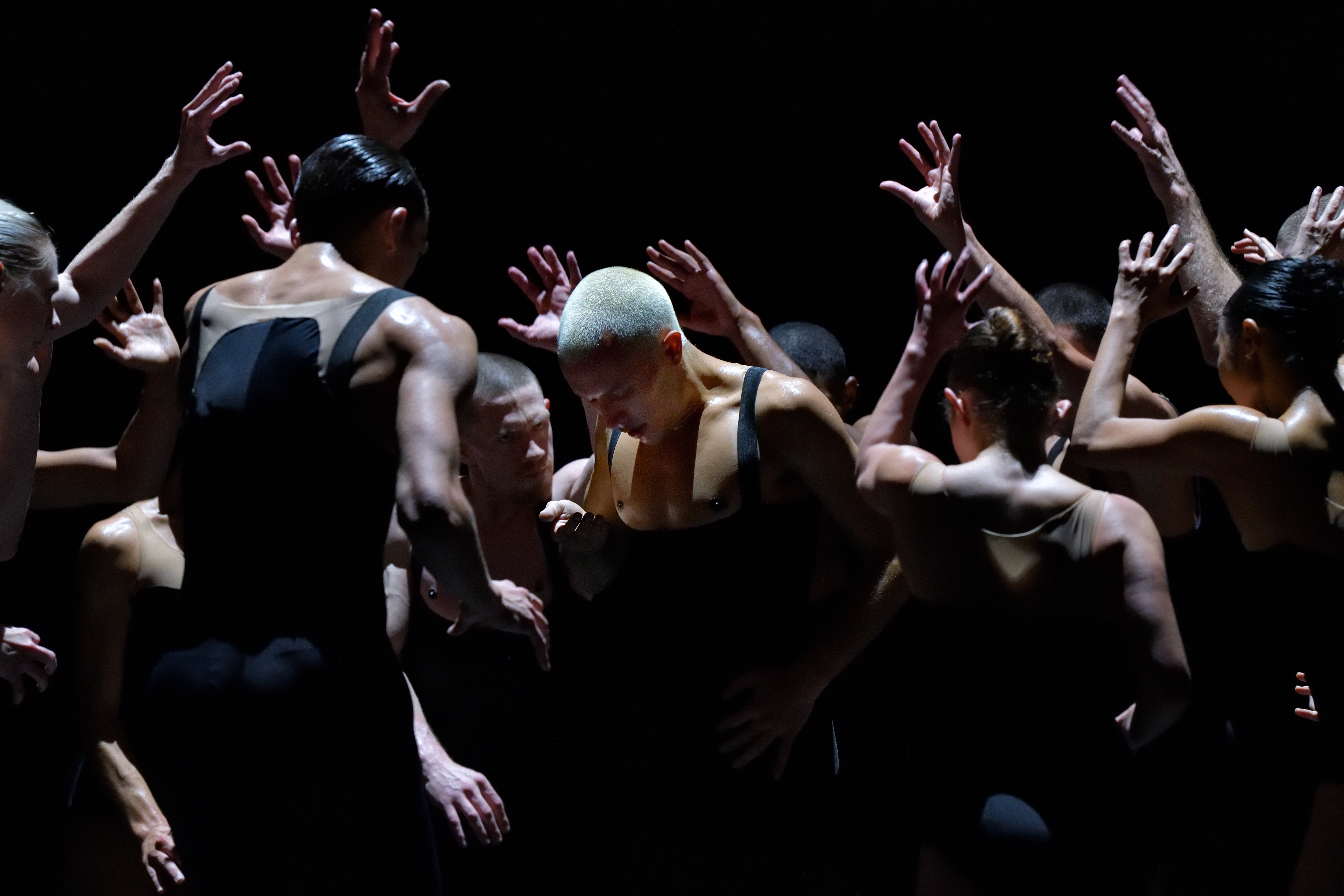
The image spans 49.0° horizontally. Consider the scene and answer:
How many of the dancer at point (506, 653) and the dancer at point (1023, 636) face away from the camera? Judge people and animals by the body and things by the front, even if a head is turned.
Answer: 1

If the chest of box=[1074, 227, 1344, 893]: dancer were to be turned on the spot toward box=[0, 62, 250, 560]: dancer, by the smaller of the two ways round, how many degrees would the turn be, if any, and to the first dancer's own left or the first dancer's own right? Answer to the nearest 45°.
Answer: approximately 45° to the first dancer's own left

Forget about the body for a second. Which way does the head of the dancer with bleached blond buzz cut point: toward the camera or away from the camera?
toward the camera

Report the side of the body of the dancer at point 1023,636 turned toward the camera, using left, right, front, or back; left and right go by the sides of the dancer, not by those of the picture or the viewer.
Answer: back

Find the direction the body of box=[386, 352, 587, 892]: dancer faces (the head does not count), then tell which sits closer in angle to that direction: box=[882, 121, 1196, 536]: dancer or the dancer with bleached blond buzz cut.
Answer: the dancer with bleached blond buzz cut

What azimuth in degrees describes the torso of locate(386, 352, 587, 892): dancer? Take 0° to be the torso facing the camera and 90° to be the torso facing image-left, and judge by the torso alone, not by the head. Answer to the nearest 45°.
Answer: approximately 315°

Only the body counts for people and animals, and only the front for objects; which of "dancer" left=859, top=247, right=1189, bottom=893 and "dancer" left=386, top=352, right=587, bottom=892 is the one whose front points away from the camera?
"dancer" left=859, top=247, right=1189, bottom=893

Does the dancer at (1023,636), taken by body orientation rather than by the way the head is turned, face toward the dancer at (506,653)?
no

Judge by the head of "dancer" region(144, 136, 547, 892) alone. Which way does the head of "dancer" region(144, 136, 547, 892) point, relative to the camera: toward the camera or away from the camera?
away from the camera

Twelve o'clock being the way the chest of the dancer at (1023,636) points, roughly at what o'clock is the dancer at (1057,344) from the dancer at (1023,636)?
the dancer at (1057,344) is roughly at 12 o'clock from the dancer at (1023,636).

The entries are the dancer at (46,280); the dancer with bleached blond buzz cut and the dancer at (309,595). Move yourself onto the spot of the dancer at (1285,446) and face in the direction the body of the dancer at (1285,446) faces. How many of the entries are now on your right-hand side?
0

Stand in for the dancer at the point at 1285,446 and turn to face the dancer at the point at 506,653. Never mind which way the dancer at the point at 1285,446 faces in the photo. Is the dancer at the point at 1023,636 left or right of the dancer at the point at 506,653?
left

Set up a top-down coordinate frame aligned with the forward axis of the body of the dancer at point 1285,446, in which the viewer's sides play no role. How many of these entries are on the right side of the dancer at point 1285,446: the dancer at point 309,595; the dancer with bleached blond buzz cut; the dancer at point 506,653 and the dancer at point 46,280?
0

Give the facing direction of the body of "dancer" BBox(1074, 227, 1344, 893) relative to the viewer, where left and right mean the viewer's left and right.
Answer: facing away from the viewer and to the left of the viewer

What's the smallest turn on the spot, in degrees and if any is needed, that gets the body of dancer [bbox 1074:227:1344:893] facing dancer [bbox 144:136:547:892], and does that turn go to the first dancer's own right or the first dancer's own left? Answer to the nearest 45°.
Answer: approximately 90° to the first dancer's own left

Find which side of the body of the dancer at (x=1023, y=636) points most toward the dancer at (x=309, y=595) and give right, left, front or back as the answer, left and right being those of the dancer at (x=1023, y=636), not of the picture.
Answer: left
